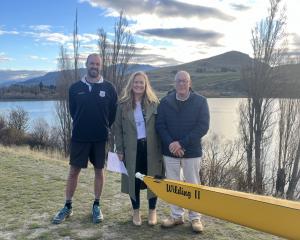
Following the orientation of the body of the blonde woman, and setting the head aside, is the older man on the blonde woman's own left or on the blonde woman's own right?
on the blonde woman's own left

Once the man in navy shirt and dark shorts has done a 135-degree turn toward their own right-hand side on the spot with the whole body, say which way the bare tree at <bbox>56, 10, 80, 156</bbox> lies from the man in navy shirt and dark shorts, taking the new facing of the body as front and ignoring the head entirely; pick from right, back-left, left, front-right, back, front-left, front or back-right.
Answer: front-right

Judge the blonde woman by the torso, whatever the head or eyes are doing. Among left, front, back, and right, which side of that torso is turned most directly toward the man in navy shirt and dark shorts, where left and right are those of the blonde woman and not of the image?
right

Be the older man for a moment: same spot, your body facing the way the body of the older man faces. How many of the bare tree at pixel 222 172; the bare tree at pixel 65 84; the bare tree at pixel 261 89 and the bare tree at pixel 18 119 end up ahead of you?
0

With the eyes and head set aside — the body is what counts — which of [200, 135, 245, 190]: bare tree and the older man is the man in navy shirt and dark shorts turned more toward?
the older man

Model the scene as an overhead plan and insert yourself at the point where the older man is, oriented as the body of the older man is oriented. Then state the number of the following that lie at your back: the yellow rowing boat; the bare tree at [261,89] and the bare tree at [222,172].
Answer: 2

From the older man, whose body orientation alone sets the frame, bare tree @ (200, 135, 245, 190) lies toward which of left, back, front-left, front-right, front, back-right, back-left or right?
back

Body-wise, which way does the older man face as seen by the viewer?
toward the camera

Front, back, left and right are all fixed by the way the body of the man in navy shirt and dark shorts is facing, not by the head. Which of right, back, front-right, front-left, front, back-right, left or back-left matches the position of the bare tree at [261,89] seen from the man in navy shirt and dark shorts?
back-left

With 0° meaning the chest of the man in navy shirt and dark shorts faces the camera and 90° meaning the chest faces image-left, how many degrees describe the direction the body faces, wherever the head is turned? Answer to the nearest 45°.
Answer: approximately 0°

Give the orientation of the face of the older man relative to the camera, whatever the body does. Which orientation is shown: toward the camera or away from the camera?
toward the camera

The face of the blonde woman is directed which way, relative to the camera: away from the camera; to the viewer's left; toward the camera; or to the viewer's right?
toward the camera

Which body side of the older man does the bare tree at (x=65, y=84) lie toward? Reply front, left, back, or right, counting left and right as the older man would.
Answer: back

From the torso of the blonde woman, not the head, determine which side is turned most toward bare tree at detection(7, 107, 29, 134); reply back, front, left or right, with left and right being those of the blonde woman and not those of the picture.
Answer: back

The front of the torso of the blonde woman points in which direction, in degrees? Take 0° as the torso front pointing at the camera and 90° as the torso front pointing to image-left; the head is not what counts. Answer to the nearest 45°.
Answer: approximately 0°

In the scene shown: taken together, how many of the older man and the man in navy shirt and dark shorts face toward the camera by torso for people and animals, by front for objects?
2

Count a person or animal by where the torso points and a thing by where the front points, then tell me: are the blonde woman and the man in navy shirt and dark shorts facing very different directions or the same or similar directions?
same or similar directions

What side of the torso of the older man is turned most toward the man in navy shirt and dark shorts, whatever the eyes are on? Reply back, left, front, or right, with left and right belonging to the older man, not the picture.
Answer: right

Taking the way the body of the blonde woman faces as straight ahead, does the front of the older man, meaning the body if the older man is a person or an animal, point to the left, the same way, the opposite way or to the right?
the same way
